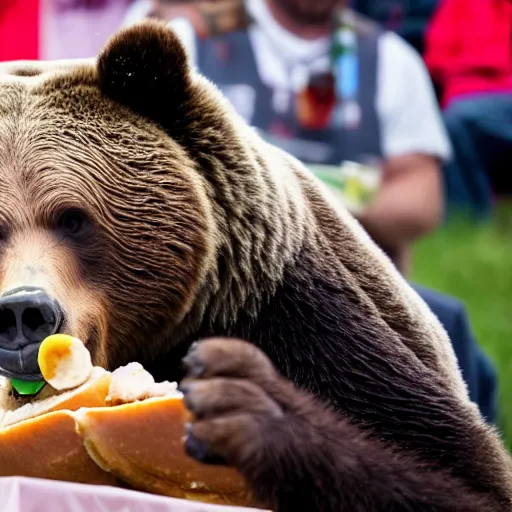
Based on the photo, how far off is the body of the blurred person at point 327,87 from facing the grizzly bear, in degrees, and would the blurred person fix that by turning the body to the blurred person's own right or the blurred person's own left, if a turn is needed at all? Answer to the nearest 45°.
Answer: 0° — they already face it

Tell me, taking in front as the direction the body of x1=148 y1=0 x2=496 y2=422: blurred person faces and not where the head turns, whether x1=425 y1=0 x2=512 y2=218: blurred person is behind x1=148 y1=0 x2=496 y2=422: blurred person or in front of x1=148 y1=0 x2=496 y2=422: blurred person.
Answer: behind

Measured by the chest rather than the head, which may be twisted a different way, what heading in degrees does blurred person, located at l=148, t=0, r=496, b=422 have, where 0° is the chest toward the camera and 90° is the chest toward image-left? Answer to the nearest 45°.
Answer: approximately 0°

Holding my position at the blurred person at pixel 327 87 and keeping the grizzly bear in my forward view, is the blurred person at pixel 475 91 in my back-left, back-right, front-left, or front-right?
back-left
